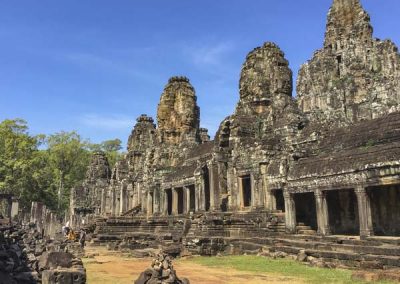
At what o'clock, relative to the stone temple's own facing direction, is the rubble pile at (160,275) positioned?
The rubble pile is roughly at 11 o'clock from the stone temple.

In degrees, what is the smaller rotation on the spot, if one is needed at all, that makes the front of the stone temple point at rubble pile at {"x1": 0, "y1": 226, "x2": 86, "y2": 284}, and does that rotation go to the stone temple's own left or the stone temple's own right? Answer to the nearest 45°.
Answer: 0° — it already faces it

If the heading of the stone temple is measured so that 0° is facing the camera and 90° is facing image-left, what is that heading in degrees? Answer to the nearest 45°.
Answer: approximately 45°
